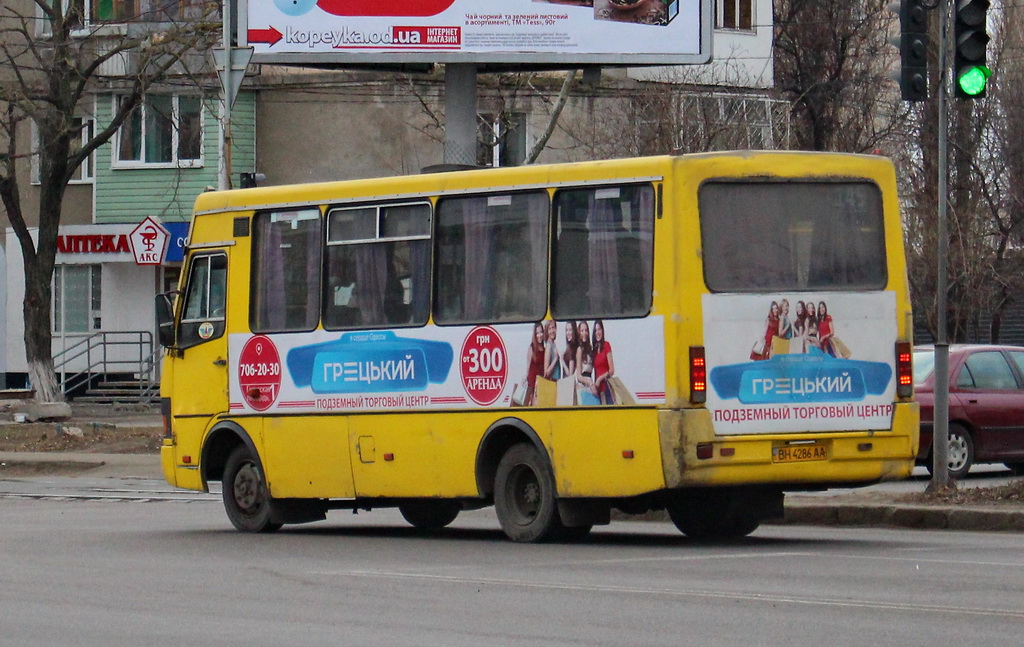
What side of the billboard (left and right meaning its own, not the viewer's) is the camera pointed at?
front

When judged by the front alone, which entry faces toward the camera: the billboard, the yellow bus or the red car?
the billboard

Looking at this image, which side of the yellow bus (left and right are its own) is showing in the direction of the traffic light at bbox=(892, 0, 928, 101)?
right

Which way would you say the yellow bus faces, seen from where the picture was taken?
facing away from the viewer and to the left of the viewer

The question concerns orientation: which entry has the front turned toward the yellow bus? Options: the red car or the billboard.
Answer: the billboard

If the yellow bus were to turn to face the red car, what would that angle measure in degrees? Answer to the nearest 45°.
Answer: approximately 90° to its right

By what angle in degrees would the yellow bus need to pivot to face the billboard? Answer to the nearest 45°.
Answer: approximately 45° to its right

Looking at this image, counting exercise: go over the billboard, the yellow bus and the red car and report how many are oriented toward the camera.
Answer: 1

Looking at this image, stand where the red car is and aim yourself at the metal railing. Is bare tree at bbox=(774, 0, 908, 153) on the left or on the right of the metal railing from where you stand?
right

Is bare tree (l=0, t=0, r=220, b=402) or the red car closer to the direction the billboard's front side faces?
the red car
